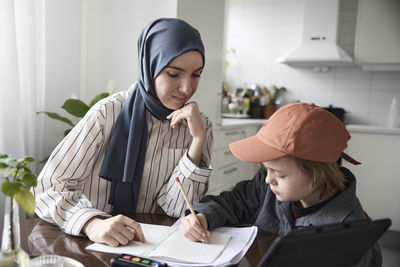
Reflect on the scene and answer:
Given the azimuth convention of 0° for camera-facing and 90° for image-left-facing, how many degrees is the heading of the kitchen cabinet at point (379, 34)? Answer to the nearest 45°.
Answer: approximately 0°

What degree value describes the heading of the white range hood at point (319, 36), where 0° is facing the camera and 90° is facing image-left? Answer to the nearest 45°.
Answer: approximately 0°

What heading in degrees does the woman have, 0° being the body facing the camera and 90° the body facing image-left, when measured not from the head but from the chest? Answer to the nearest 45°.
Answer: approximately 315°

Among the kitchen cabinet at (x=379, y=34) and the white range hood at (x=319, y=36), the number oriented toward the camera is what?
2

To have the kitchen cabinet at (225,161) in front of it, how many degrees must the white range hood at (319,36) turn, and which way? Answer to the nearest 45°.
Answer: approximately 45° to its right

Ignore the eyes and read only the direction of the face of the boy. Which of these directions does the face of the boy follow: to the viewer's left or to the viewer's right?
to the viewer's left

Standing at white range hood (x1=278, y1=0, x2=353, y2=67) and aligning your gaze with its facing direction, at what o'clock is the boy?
The boy is roughly at 12 o'clock from the white range hood.
